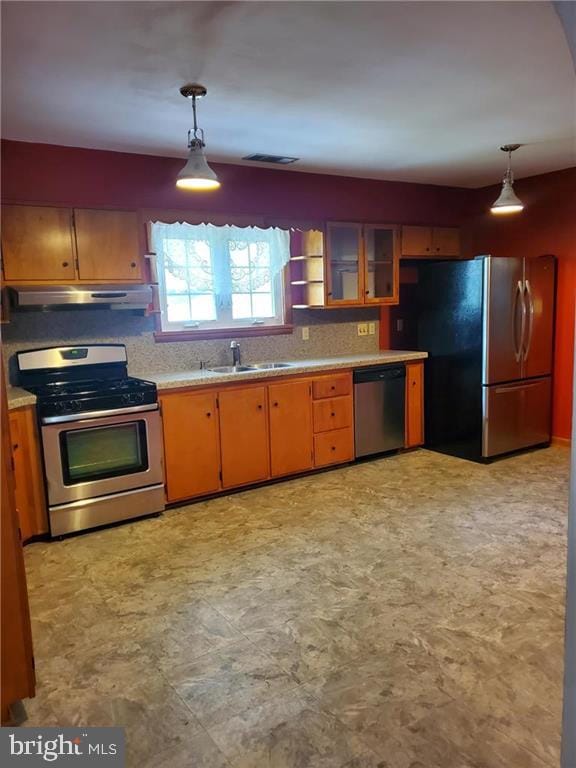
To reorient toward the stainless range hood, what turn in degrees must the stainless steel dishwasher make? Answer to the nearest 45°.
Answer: approximately 90° to its right

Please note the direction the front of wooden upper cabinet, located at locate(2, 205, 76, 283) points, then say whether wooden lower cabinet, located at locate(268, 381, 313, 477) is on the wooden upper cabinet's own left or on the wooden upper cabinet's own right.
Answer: on the wooden upper cabinet's own left

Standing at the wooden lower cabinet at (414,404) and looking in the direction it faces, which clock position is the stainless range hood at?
The stainless range hood is roughly at 3 o'clock from the wooden lower cabinet.

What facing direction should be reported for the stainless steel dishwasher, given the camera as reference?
facing the viewer and to the right of the viewer

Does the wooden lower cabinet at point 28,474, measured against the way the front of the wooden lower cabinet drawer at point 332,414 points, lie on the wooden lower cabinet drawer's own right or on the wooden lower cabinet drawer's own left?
on the wooden lower cabinet drawer's own right

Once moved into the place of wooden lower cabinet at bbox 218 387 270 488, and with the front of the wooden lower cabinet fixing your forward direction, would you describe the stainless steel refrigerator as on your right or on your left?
on your left

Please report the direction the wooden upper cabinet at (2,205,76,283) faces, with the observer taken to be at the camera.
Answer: facing the viewer

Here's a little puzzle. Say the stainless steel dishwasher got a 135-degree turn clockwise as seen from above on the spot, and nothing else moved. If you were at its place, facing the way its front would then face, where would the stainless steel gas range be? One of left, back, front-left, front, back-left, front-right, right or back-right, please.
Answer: front-left

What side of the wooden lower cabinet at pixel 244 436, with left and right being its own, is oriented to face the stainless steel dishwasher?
left

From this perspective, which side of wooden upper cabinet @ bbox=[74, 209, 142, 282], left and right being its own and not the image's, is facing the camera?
front

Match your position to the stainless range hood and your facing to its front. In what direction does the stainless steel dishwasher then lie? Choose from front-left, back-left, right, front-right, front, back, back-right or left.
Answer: left

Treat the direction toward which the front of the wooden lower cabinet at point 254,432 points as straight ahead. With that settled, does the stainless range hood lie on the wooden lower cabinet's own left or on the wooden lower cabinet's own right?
on the wooden lower cabinet's own right
